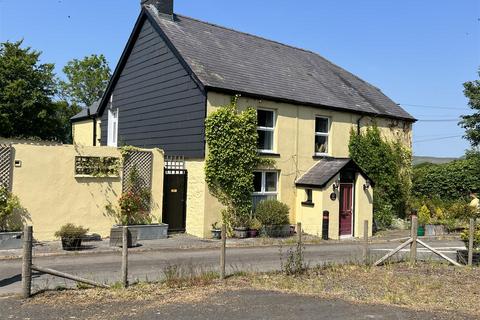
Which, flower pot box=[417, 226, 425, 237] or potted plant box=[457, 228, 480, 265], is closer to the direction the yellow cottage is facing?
the potted plant

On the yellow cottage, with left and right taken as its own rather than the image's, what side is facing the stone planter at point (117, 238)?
right

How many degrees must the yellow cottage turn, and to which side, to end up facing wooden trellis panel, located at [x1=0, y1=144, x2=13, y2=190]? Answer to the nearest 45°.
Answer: approximately 90° to its right

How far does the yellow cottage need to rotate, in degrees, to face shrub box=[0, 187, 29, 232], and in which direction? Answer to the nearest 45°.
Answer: approximately 90° to its right

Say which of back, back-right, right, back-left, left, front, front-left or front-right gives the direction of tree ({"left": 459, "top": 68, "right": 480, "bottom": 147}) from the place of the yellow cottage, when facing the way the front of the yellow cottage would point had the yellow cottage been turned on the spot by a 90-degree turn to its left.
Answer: front

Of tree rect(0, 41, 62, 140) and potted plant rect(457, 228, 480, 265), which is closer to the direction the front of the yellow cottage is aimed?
the potted plant

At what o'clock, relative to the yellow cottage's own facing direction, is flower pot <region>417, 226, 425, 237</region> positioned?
The flower pot is roughly at 10 o'clock from the yellow cottage.

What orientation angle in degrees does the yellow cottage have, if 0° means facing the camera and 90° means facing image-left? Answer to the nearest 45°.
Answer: approximately 315°

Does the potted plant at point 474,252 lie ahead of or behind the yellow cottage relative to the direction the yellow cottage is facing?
ahead

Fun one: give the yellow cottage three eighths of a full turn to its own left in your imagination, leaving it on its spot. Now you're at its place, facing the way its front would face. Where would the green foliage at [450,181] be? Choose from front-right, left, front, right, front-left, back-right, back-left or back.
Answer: front-right

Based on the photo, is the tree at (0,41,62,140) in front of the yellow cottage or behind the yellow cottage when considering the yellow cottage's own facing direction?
behind
